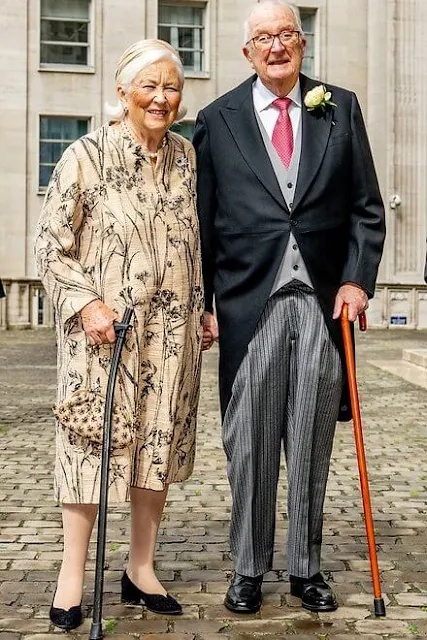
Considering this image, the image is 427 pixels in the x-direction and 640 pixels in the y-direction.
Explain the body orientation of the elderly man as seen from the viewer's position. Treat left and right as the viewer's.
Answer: facing the viewer

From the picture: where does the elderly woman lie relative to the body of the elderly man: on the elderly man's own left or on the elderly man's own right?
on the elderly man's own right
